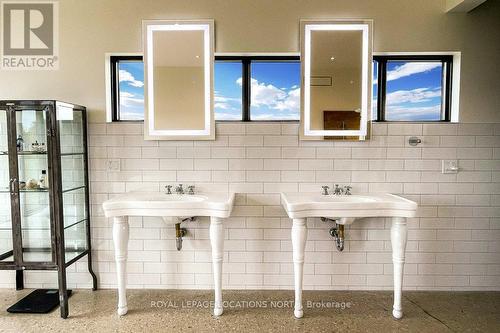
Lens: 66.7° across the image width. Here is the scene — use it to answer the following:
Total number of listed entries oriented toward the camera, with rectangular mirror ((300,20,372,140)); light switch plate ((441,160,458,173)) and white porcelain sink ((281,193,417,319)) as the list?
3

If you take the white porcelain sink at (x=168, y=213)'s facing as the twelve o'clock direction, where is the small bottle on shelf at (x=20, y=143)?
The small bottle on shelf is roughly at 4 o'clock from the white porcelain sink.

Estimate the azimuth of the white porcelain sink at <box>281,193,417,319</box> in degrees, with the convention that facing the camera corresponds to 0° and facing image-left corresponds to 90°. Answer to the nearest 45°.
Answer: approximately 0°

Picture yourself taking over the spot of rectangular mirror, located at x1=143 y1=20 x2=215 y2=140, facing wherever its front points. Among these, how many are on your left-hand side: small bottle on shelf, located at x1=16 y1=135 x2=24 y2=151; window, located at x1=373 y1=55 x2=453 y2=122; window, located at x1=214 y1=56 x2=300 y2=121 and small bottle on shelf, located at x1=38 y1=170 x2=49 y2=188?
2

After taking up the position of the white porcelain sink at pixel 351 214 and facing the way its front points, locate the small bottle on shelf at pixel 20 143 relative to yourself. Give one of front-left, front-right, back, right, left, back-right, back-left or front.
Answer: right

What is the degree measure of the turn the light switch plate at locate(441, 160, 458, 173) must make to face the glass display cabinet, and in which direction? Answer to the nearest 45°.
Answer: approximately 45° to its right

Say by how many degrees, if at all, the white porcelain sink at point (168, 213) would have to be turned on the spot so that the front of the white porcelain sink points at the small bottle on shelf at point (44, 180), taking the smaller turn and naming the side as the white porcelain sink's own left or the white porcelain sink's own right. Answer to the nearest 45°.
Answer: approximately 135° to the white porcelain sink's own right

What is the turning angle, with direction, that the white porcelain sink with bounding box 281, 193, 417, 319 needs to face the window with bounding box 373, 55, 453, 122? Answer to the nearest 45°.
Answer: approximately 135° to its left

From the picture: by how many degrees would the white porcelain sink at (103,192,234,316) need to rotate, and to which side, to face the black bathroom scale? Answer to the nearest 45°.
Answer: approximately 135° to its right

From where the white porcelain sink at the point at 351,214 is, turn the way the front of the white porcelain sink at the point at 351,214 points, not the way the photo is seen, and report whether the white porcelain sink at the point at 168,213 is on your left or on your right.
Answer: on your right

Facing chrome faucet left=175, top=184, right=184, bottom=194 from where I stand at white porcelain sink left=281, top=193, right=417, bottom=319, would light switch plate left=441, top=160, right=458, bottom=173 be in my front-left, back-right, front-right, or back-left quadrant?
back-right

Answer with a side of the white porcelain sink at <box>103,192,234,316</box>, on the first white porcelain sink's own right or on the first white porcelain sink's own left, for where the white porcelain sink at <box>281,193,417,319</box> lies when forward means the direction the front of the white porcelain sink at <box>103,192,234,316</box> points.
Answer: on the first white porcelain sink's own left
